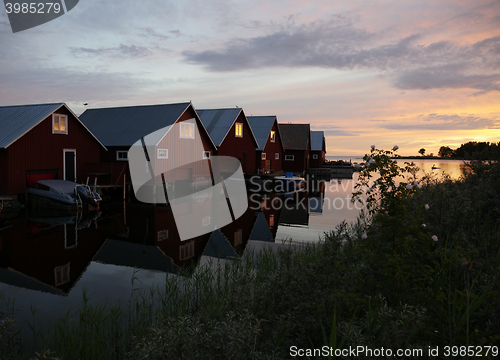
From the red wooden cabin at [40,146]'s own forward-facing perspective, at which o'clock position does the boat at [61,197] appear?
The boat is roughly at 1 o'clock from the red wooden cabin.

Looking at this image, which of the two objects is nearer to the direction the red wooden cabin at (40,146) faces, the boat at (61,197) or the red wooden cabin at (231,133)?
the boat

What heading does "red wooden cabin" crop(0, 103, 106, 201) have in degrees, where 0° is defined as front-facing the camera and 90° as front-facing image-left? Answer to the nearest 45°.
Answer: approximately 315°
